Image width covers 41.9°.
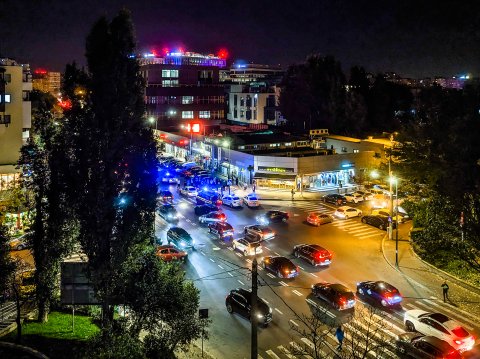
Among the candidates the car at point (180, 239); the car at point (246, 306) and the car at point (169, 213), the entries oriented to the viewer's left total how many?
0

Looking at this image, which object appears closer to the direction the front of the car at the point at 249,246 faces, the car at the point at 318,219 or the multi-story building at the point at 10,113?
the multi-story building

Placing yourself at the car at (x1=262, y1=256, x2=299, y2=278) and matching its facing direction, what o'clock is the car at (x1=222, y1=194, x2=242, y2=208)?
the car at (x1=222, y1=194, x2=242, y2=208) is roughly at 1 o'clock from the car at (x1=262, y1=256, x2=299, y2=278).

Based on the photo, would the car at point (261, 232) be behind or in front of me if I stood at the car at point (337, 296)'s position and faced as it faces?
in front

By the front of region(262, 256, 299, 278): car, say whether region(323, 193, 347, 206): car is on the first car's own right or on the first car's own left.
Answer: on the first car's own right

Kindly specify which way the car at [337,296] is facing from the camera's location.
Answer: facing away from the viewer and to the left of the viewer

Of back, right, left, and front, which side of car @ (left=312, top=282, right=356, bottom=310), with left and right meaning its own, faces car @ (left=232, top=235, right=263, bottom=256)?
front

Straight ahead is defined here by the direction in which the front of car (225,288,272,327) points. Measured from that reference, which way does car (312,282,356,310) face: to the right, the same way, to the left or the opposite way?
the opposite way

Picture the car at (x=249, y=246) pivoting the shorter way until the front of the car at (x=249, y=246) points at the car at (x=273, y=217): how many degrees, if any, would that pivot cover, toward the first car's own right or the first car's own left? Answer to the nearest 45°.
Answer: approximately 45° to the first car's own right
